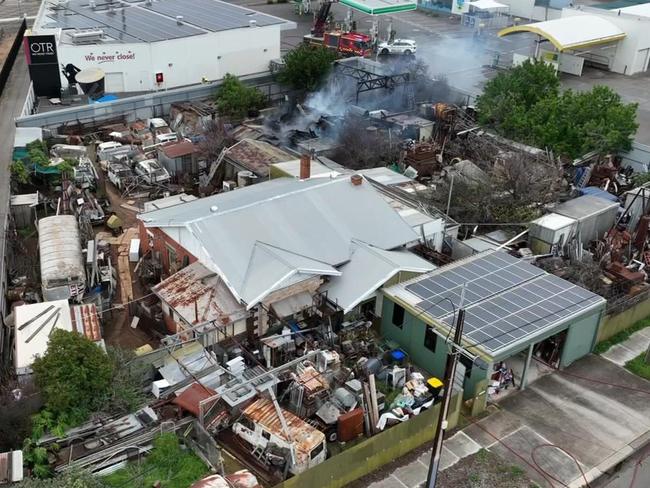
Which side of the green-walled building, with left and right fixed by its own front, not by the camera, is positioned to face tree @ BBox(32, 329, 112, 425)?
right

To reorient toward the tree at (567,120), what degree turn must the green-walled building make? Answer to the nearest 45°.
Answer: approximately 135° to its left

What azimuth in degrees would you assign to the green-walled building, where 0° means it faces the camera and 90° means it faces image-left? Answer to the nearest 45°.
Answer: approximately 315°

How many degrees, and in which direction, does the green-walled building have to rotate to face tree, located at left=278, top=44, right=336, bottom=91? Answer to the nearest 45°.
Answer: approximately 180°

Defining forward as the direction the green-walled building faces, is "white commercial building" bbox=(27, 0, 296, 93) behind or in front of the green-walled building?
behind

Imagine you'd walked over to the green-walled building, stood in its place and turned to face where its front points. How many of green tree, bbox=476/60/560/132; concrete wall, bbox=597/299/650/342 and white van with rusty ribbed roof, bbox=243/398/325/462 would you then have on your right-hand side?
1

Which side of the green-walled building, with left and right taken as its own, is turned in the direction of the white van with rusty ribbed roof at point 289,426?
right

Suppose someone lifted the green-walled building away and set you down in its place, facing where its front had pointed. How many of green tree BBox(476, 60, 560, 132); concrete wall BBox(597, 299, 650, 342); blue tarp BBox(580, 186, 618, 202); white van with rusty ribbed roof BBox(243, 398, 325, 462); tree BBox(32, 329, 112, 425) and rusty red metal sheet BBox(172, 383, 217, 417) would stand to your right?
3

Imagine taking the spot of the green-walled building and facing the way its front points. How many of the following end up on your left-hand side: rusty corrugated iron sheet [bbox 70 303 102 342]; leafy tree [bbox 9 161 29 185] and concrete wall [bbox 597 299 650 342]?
1

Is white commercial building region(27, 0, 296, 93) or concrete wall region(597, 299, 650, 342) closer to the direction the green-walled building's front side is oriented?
the concrete wall

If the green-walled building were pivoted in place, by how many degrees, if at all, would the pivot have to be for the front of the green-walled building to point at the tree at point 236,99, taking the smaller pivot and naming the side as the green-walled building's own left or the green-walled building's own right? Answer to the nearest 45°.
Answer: approximately 180°

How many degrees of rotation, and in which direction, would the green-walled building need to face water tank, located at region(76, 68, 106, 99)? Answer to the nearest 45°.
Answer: approximately 180°

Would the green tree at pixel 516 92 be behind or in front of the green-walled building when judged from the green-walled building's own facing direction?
behind

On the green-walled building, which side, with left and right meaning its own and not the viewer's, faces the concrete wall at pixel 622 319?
left

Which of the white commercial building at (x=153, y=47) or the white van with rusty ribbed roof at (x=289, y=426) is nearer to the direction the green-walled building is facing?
the white van with rusty ribbed roof

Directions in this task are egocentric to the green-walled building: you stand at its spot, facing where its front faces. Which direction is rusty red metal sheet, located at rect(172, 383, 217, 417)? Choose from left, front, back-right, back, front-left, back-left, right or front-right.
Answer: right
